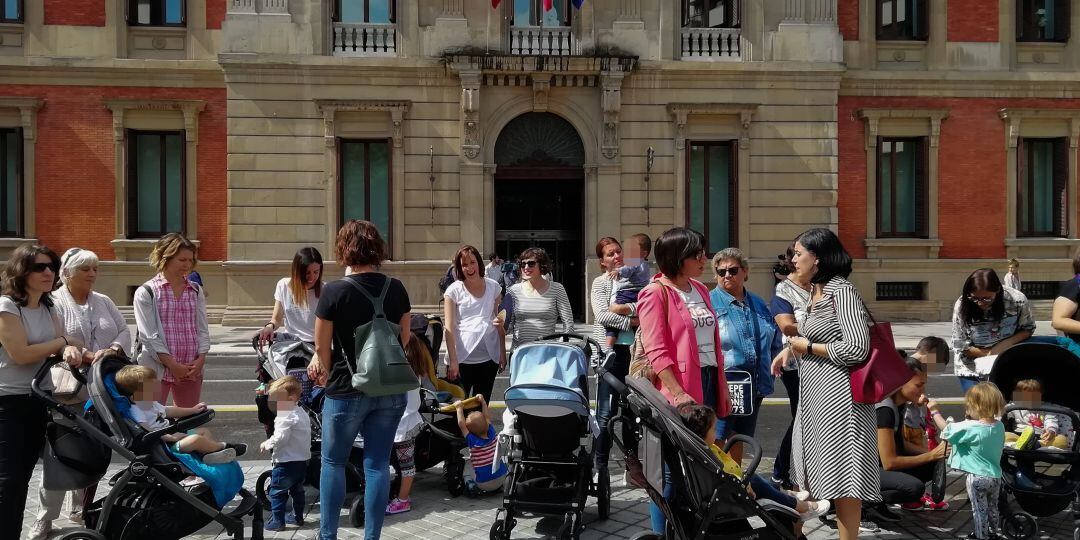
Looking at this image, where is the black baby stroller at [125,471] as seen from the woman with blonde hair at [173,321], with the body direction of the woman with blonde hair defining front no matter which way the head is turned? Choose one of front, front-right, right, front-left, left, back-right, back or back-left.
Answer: front-right

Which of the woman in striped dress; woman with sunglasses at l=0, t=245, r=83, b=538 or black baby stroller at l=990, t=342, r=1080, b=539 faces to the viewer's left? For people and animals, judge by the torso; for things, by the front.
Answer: the woman in striped dress

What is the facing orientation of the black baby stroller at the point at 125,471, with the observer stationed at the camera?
facing to the right of the viewer

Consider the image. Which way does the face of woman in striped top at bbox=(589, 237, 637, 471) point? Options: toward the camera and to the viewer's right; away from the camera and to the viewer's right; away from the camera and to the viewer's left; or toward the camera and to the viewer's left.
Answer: toward the camera and to the viewer's right

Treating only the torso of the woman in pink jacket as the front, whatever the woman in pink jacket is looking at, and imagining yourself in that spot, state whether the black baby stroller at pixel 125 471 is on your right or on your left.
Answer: on your right

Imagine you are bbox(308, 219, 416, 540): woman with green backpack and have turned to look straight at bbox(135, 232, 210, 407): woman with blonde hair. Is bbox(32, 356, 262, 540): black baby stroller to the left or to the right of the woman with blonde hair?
left

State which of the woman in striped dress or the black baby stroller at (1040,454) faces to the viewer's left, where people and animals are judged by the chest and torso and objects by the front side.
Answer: the woman in striped dress

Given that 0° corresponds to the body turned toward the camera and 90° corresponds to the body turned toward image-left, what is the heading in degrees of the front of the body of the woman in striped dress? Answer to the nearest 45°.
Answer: approximately 90°
